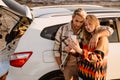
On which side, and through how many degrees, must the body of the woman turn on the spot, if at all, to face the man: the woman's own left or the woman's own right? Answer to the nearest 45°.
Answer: approximately 90° to the woman's own right

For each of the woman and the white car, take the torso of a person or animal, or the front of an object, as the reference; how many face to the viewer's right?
1

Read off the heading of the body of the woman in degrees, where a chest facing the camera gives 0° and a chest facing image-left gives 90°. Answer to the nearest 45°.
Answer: approximately 45°

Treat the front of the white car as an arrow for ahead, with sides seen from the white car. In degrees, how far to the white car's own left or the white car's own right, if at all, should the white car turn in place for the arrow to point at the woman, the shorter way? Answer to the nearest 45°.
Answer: approximately 45° to the white car's own right

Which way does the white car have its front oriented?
to the viewer's right

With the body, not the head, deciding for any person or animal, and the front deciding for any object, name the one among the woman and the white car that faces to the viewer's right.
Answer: the white car
